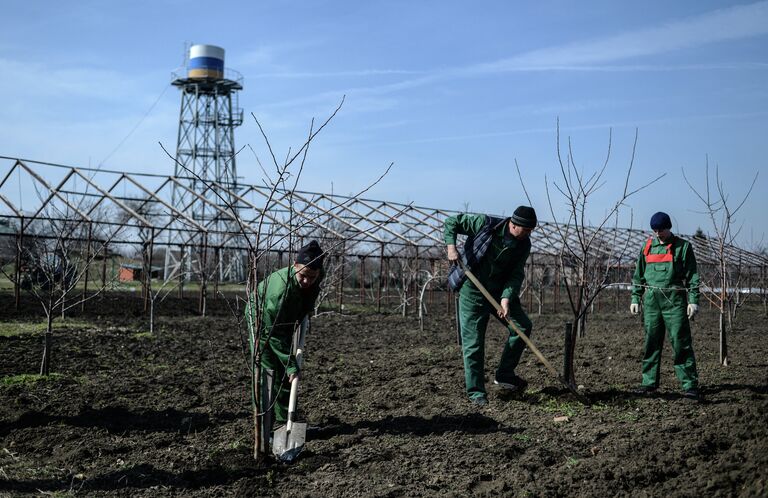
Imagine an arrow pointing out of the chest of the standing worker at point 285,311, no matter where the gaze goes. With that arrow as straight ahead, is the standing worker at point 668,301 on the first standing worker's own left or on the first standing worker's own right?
on the first standing worker's own left

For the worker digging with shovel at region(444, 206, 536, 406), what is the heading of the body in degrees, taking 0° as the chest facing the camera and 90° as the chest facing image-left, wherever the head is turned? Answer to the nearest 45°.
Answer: approximately 315°

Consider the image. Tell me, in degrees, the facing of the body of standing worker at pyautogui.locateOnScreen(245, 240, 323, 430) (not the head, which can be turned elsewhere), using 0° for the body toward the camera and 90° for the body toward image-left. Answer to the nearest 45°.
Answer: approximately 315°

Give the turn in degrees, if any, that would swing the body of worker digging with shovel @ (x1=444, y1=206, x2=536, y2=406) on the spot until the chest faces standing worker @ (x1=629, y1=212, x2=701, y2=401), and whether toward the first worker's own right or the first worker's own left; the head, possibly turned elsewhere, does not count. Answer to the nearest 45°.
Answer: approximately 45° to the first worker's own left

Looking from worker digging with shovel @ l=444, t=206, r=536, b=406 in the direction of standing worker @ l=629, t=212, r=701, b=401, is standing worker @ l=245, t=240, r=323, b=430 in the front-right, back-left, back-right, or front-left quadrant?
back-right

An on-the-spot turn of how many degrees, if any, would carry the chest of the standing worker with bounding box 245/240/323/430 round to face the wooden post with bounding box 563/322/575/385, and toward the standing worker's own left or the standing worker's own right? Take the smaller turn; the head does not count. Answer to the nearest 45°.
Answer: approximately 45° to the standing worker's own left

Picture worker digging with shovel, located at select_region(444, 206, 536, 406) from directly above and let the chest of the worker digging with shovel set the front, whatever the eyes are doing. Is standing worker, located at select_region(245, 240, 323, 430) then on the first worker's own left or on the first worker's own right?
on the first worker's own right
